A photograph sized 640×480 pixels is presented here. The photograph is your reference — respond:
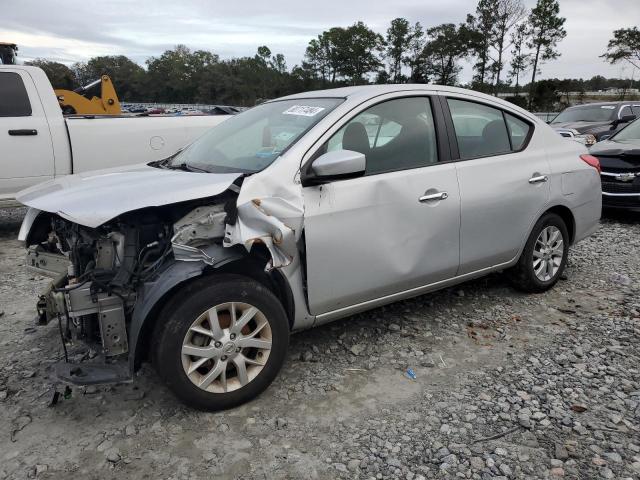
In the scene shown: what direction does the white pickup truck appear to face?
to the viewer's left

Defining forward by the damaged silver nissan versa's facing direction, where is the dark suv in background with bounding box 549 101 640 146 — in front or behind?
behind

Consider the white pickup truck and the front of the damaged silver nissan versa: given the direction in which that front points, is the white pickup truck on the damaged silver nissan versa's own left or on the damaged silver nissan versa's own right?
on the damaged silver nissan versa's own right

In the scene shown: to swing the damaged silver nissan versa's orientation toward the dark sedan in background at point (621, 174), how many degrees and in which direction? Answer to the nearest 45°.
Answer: approximately 180°

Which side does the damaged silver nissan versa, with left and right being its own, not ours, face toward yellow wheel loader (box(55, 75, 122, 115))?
right

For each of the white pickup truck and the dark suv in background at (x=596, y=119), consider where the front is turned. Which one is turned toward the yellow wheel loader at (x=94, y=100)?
the dark suv in background
